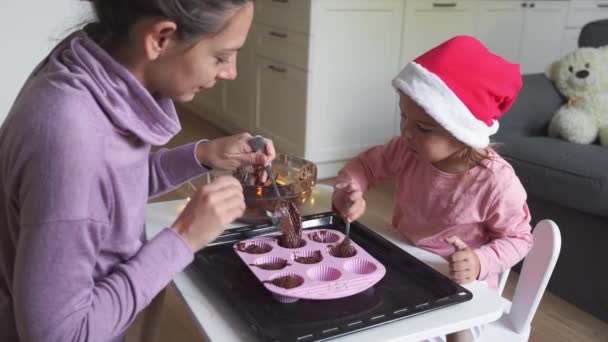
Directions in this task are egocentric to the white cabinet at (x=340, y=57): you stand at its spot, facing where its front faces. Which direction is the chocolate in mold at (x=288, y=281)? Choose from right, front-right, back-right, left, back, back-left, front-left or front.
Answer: front-left

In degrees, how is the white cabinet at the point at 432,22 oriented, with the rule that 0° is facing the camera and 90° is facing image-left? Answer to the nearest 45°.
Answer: approximately 0°

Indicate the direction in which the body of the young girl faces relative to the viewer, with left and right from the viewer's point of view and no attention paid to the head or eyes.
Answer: facing the viewer and to the left of the viewer

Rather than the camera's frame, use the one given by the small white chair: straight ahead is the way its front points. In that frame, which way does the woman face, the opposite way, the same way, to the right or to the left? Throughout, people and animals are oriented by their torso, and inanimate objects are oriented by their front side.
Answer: the opposite way

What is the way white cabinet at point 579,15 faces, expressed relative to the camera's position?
facing the viewer

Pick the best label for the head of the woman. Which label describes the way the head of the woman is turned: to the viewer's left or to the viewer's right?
to the viewer's right

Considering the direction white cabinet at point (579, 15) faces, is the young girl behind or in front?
in front

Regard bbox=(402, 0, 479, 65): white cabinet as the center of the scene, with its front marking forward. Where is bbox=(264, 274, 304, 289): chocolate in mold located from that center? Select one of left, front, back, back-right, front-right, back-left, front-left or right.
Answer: front

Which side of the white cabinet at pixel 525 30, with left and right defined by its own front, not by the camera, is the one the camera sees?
front

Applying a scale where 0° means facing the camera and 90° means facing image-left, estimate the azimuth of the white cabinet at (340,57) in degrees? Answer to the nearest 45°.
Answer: approximately 45°

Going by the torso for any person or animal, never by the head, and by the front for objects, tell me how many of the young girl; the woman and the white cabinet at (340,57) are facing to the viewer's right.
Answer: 1

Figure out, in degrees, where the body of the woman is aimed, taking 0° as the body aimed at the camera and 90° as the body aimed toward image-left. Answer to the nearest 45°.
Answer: approximately 270°

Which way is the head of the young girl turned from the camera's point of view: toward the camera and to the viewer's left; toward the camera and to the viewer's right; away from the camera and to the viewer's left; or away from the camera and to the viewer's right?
toward the camera and to the viewer's left

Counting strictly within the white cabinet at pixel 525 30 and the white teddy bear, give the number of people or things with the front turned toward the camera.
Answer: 2

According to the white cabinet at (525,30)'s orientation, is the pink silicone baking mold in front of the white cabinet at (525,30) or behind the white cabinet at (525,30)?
in front
